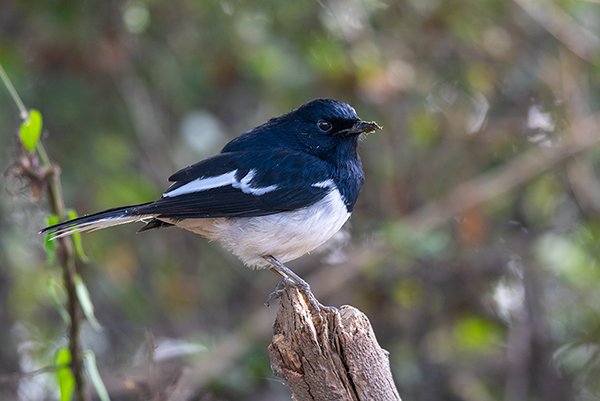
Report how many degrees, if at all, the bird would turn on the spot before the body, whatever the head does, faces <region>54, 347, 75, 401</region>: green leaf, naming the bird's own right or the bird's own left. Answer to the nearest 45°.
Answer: approximately 135° to the bird's own right

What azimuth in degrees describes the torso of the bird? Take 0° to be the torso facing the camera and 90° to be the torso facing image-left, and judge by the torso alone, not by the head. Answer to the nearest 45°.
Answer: approximately 270°

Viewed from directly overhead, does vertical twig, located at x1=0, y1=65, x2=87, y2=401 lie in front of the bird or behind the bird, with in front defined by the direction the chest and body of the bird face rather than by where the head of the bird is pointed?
behind
